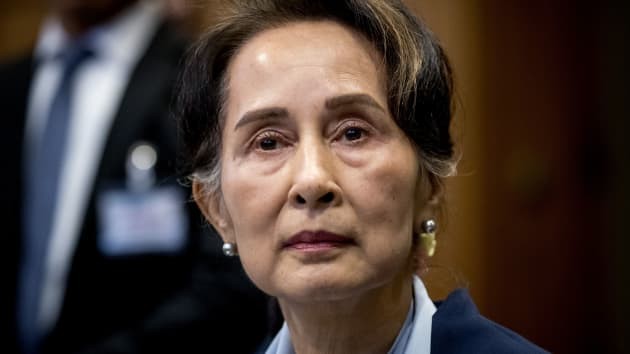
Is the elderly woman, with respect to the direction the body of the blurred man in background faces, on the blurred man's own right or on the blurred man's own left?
on the blurred man's own left

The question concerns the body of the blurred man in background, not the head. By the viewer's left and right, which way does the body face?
facing the viewer and to the left of the viewer
